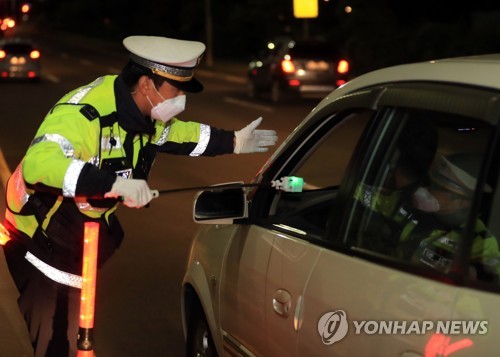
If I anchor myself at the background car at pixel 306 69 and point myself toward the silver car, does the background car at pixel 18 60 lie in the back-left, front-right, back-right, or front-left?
back-right

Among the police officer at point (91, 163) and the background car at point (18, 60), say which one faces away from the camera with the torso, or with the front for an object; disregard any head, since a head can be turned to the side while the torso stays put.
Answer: the background car

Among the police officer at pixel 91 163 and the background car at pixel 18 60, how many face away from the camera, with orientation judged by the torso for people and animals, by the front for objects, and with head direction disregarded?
1

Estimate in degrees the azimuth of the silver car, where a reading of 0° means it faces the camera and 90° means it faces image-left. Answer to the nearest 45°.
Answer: approximately 135°

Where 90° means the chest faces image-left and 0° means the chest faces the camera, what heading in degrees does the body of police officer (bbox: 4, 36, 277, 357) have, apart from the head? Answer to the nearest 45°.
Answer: approximately 315°

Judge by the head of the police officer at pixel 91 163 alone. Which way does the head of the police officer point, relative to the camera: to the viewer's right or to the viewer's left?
to the viewer's right

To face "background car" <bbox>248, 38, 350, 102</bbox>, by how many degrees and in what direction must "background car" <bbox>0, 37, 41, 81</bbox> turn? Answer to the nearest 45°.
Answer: approximately 135° to its right

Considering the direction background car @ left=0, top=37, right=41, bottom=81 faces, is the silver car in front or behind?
behind

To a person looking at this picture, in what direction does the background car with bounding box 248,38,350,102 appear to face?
facing away from the viewer and to the left of the viewer

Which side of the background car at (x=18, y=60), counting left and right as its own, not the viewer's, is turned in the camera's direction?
back

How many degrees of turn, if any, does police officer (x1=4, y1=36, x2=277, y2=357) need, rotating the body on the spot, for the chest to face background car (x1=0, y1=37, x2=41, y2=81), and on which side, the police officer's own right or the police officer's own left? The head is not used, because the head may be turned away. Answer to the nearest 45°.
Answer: approximately 135° to the police officer's own left
